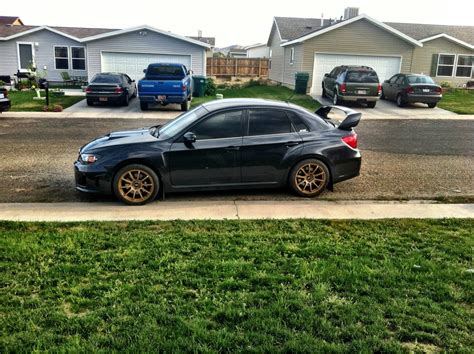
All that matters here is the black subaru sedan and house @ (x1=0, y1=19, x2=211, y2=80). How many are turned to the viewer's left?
1

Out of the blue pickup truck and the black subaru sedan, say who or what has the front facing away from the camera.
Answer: the blue pickup truck

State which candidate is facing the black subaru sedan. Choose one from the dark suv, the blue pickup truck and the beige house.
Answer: the beige house

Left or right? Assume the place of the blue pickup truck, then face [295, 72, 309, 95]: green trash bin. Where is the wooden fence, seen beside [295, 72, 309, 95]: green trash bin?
left

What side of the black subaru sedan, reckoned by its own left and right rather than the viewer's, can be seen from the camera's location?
left

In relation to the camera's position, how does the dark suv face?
facing away from the viewer and to the left of the viewer

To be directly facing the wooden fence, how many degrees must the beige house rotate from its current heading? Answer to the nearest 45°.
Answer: approximately 135° to its right

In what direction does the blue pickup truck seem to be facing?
away from the camera

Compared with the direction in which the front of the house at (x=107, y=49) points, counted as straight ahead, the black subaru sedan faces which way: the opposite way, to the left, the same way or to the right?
to the right
